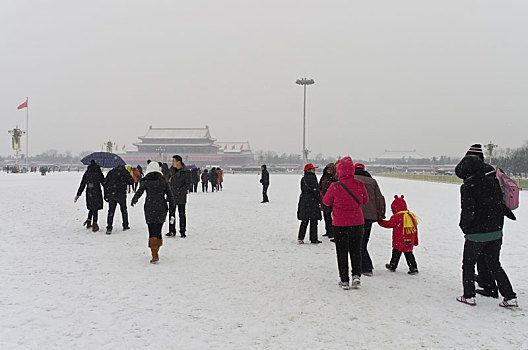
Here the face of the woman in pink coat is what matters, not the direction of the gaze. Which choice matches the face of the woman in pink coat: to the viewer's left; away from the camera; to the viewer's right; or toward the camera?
away from the camera

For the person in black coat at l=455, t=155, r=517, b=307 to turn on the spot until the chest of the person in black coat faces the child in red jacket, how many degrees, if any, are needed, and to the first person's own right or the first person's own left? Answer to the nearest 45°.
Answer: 0° — they already face them

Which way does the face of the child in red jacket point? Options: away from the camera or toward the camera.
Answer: away from the camera

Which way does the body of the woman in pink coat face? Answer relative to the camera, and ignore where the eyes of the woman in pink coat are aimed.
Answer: away from the camera

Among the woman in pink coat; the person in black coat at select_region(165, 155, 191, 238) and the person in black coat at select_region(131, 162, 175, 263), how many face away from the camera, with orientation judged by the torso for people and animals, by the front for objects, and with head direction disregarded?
2

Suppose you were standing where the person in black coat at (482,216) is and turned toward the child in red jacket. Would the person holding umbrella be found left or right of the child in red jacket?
left

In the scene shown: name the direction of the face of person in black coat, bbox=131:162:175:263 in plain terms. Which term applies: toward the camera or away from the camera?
away from the camera

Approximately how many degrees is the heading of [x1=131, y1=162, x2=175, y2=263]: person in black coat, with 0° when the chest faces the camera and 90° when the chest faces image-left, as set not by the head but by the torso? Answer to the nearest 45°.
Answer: approximately 180°

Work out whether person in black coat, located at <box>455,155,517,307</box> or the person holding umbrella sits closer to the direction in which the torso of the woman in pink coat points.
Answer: the person holding umbrella

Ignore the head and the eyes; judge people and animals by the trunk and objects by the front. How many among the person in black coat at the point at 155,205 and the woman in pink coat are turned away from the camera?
2
